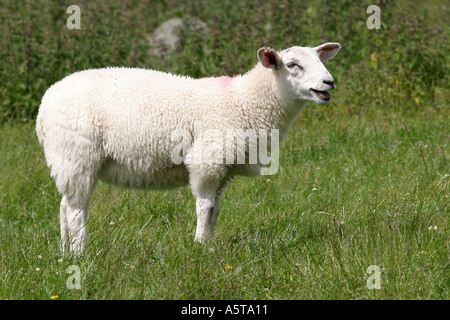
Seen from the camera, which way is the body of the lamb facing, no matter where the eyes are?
to the viewer's right
